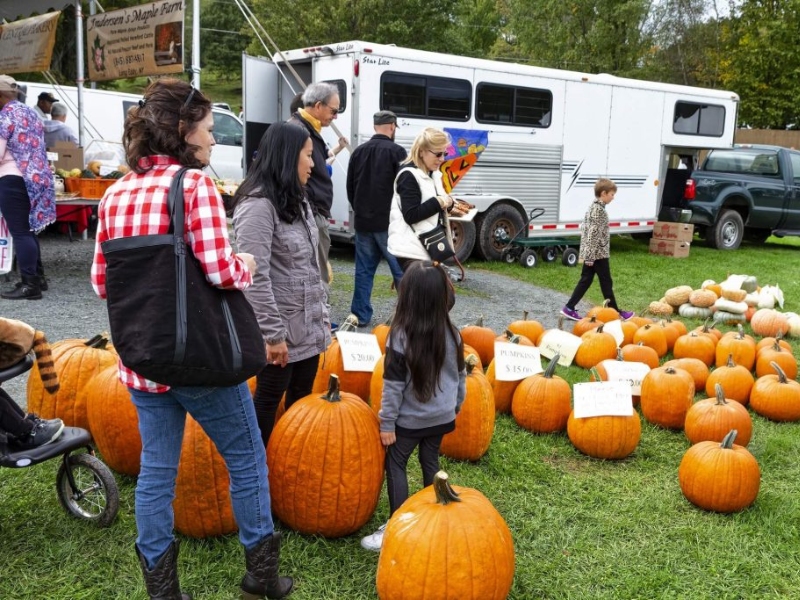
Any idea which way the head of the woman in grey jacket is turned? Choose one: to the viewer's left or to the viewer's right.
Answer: to the viewer's right

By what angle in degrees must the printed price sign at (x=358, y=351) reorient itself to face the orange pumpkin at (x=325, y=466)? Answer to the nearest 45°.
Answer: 0° — it already faces it

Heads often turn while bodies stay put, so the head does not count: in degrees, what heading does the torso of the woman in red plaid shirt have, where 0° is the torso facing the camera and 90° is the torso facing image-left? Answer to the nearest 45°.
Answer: approximately 225°

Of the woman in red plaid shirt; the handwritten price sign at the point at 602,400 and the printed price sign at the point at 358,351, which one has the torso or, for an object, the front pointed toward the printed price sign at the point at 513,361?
the woman in red plaid shirt

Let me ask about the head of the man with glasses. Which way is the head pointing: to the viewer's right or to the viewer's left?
to the viewer's right

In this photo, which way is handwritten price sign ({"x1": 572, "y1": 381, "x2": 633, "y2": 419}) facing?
toward the camera

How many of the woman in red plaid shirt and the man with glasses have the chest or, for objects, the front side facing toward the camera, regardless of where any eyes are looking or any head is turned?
0

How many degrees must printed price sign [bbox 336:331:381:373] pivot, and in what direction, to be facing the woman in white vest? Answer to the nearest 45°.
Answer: approximately 180°

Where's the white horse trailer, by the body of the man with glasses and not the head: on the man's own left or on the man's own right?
on the man's own left

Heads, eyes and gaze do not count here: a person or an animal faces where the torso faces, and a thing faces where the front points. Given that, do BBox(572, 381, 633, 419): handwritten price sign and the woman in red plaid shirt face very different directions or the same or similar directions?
very different directions

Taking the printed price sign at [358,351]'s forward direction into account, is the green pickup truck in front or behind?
behind

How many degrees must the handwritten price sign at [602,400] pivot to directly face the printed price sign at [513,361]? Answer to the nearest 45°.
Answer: approximately 135° to its right

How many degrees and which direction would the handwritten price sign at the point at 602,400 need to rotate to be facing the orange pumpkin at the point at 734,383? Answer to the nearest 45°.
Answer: approximately 135° to its left

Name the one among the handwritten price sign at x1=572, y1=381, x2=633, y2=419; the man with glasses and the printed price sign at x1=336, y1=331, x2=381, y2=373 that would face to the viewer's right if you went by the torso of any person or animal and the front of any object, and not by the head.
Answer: the man with glasses

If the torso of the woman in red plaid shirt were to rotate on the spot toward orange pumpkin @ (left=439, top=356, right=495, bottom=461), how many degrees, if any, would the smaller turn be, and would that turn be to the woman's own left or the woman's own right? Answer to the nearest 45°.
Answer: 0° — they already face it

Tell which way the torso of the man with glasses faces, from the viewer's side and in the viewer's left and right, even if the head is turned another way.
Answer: facing to the right of the viewer

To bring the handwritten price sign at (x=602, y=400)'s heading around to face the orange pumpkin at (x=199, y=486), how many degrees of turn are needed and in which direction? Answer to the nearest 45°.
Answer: approximately 45° to its right

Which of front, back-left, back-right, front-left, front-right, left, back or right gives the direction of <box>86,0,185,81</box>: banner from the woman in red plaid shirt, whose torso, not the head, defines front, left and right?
front-left

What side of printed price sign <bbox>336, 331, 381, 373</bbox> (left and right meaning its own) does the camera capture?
front

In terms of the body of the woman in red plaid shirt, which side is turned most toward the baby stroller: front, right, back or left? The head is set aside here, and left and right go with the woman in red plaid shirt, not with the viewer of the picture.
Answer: left
